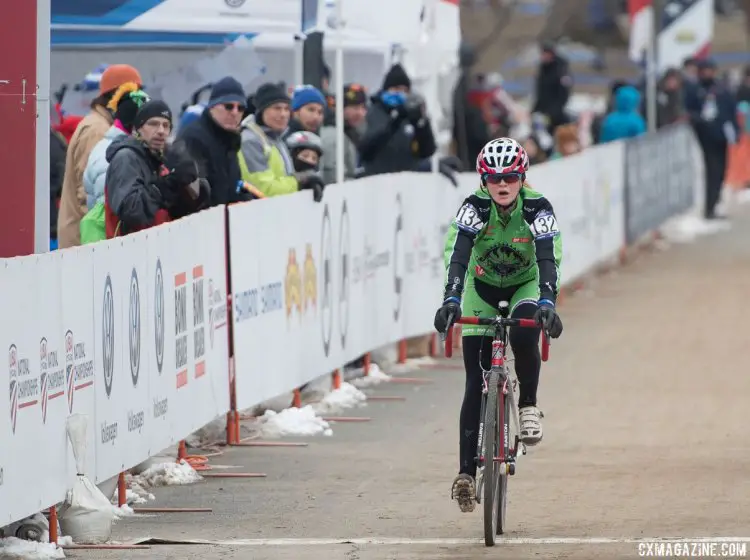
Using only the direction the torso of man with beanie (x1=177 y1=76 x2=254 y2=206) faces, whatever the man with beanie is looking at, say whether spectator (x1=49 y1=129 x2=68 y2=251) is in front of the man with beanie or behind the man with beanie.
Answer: behind

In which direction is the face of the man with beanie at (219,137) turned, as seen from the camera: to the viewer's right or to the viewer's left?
to the viewer's right

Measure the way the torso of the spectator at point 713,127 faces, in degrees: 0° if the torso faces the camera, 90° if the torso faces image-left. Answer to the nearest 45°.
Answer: approximately 0°

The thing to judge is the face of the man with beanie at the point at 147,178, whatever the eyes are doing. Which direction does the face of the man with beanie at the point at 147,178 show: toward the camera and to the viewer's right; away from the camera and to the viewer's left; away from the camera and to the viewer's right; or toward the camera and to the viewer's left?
toward the camera and to the viewer's right

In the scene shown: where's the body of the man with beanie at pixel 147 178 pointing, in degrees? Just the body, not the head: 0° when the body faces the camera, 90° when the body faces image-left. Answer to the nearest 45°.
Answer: approximately 315°

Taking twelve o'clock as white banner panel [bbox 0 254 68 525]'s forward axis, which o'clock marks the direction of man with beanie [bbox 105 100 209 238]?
The man with beanie is roughly at 8 o'clock from the white banner panel.

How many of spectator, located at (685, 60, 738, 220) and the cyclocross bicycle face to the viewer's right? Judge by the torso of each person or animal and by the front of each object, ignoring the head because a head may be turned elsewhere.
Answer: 0

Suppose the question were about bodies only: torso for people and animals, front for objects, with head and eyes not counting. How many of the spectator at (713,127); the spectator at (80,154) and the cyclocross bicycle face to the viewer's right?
1

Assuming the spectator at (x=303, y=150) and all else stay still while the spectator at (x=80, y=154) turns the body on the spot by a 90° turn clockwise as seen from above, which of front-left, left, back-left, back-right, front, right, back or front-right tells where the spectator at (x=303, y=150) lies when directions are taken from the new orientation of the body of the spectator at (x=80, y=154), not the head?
back-left

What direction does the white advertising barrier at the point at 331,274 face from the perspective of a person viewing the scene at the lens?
facing the viewer and to the right of the viewer

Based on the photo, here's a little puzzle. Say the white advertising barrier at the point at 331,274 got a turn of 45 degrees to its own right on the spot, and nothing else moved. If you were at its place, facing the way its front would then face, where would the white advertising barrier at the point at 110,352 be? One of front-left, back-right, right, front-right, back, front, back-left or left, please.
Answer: front

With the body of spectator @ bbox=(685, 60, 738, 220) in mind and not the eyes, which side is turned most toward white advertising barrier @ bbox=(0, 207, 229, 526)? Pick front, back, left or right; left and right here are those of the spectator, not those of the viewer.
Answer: front

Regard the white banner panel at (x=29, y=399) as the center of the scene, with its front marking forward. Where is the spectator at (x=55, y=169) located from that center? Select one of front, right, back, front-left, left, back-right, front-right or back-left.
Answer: back-left

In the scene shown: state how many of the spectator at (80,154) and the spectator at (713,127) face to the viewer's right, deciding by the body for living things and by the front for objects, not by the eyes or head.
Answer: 1

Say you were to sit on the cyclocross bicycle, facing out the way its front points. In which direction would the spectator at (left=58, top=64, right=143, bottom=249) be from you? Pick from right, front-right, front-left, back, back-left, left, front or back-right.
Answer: back-right
